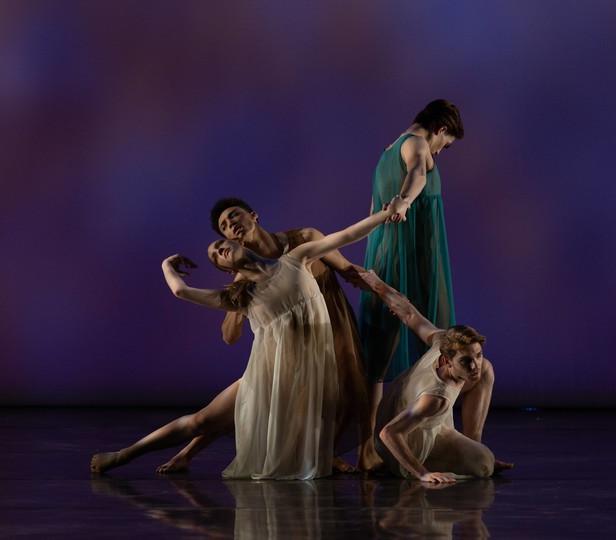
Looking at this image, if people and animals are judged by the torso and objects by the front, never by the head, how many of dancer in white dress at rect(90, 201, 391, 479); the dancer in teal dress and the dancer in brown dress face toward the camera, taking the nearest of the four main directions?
2

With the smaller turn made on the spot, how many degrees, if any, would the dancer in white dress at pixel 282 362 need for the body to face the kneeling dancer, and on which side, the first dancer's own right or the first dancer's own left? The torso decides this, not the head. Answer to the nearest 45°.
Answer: approximately 90° to the first dancer's own left
